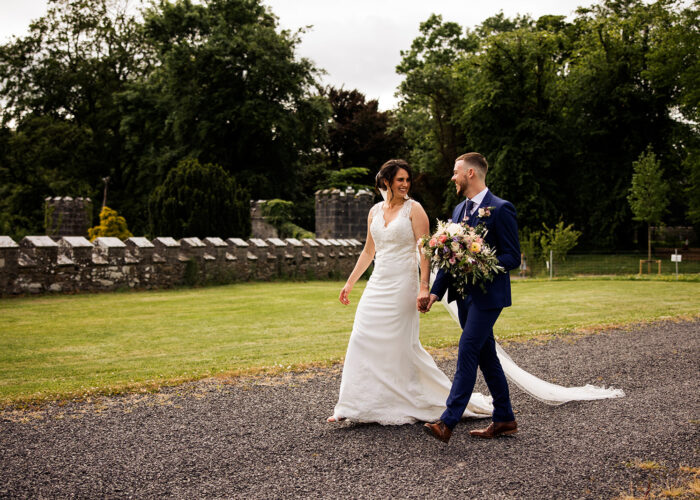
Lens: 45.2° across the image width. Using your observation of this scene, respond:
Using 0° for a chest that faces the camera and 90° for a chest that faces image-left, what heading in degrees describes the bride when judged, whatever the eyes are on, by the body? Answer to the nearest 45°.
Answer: approximately 45°

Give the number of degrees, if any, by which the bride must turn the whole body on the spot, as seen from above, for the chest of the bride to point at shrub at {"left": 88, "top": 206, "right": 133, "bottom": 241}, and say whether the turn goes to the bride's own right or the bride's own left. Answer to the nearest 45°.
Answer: approximately 90° to the bride's own right

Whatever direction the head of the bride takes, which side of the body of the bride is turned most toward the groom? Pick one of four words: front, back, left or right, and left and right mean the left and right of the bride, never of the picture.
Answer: left

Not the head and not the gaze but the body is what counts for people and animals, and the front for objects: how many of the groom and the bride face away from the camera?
0

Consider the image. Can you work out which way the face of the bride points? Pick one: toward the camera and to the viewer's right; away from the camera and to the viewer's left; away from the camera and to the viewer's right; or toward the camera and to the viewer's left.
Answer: toward the camera and to the viewer's right

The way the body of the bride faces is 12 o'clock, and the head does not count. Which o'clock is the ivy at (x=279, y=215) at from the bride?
The ivy is roughly at 4 o'clock from the bride.

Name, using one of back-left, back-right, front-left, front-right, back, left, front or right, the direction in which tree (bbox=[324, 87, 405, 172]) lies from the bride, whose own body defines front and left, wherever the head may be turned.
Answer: back-right

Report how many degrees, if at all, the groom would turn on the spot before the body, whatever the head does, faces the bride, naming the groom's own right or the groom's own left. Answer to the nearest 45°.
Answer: approximately 90° to the groom's own right

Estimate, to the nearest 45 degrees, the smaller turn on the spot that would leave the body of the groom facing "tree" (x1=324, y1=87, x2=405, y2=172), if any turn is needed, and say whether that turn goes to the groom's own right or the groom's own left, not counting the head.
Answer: approximately 135° to the groom's own right

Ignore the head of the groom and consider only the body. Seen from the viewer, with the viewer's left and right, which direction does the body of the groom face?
facing the viewer and to the left of the viewer

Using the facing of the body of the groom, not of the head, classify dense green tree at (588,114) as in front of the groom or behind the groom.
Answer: behind

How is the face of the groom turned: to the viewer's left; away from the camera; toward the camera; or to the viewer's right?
to the viewer's left

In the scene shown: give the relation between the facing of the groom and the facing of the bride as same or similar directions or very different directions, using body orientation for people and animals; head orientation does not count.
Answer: same or similar directions

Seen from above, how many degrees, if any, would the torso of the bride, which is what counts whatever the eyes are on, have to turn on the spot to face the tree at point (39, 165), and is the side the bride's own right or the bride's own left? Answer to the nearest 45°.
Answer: approximately 90° to the bride's own right
